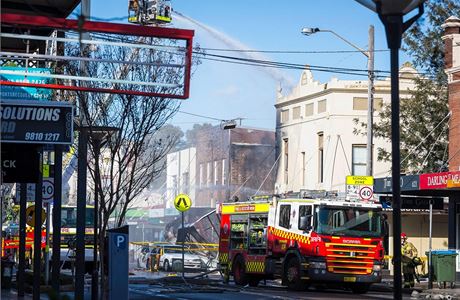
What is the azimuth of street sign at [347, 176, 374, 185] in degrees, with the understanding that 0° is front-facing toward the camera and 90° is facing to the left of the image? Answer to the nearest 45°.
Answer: approximately 0°

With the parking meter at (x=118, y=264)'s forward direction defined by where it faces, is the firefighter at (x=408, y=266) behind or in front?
behind

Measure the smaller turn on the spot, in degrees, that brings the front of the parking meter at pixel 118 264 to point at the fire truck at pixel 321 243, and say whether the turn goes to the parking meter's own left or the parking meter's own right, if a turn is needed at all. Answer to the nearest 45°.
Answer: approximately 135° to the parking meter's own left

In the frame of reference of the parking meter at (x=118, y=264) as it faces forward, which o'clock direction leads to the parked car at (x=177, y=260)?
The parked car is roughly at 6 o'clock from the parking meter.

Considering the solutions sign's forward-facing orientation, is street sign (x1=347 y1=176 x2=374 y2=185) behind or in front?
behind

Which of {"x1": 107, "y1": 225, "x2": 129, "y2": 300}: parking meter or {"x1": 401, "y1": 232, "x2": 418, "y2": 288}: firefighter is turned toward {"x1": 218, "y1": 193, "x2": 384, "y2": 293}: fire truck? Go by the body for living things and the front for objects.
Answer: the firefighter

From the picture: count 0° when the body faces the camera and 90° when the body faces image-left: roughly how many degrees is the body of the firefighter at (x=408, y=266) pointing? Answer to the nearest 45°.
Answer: approximately 45°

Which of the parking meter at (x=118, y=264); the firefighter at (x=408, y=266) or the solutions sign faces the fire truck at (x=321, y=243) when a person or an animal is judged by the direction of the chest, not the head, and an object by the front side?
the firefighter
